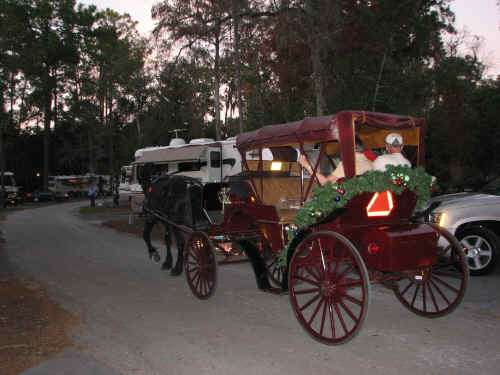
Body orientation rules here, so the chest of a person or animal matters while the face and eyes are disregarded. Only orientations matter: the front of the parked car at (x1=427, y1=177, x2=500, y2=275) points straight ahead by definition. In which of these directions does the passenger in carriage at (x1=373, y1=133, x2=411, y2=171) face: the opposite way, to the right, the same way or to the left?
to the right

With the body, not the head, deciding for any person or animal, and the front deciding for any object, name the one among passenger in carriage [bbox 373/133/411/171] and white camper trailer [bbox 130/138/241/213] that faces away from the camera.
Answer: the passenger in carriage

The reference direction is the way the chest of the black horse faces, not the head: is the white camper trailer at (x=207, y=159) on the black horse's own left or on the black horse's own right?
on the black horse's own right

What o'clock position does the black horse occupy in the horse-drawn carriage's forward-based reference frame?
The black horse is roughly at 12 o'clock from the horse-drawn carriage.

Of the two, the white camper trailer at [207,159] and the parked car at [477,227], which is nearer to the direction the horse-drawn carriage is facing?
the white camper trailer

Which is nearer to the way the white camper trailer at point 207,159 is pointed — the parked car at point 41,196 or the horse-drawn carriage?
the horse-drawn carriage

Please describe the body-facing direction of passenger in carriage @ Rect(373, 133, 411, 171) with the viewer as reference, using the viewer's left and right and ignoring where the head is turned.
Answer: facing away from the viewer

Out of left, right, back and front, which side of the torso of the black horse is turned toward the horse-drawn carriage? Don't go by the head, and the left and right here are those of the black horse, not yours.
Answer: back

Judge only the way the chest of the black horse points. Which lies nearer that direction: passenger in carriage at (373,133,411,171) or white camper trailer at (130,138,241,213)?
the white camper trailer

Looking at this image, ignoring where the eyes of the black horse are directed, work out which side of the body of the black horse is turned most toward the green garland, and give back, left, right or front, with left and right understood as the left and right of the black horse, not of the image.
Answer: back

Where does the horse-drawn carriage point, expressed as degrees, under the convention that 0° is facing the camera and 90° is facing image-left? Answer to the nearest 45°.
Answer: approximately 135°

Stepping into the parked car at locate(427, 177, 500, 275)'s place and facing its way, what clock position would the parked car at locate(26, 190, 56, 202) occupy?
the parked car at locate(26, 190, 56, 202) is roughly at 1 o'clock from the parked car at locate(427, 177, 500, 275).

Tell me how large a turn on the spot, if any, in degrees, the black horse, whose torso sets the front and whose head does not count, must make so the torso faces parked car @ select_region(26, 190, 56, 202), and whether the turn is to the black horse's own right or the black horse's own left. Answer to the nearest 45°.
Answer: approximately 45° to the black horse's own right

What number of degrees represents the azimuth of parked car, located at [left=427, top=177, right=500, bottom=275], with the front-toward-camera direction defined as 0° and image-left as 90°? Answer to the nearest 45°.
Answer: approximately 90°

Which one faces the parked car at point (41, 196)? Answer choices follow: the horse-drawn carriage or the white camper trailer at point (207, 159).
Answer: the horse-drawn carriage

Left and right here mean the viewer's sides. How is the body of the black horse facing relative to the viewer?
facing away from the viewer and to the left of the viewer
